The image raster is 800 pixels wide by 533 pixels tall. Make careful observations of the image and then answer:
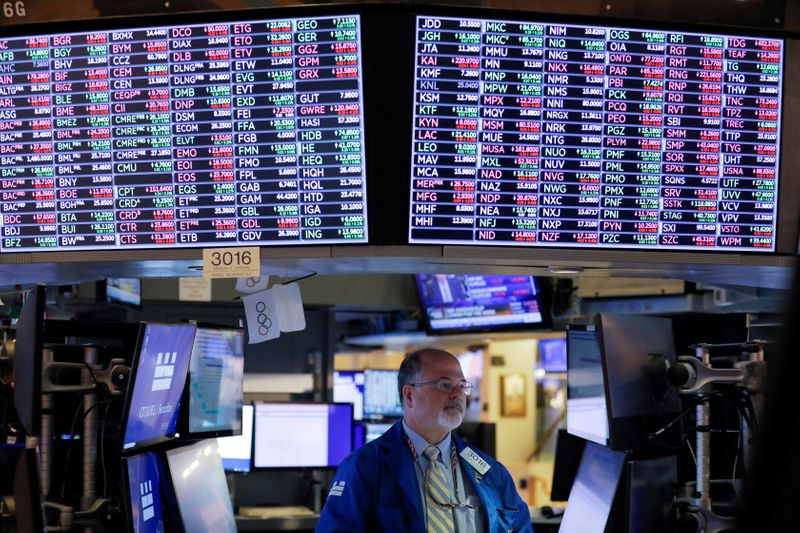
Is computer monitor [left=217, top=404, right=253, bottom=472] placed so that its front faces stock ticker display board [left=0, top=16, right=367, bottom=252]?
yes

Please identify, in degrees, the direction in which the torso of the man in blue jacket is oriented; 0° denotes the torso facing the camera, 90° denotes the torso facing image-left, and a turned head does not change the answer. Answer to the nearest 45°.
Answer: approximately 315°

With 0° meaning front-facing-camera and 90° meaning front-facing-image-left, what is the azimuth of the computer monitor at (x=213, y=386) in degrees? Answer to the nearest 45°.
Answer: approximately 315°

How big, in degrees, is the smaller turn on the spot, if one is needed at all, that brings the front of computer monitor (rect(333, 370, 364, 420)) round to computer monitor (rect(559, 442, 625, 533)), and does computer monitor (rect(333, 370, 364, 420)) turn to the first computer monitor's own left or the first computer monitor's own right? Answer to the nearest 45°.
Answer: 0° — it already faces it

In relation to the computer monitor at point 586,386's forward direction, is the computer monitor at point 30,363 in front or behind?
in front

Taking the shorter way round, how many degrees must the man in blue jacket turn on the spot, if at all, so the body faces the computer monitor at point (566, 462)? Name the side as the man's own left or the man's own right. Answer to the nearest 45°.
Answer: approximately 90° to the man's own left

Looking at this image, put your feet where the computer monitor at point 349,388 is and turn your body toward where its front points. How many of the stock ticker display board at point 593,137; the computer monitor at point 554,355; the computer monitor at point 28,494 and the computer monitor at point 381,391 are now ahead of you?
2

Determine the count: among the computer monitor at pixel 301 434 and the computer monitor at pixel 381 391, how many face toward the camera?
2

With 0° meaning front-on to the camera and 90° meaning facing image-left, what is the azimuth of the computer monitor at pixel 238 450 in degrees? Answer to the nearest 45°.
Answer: approximately 0°
